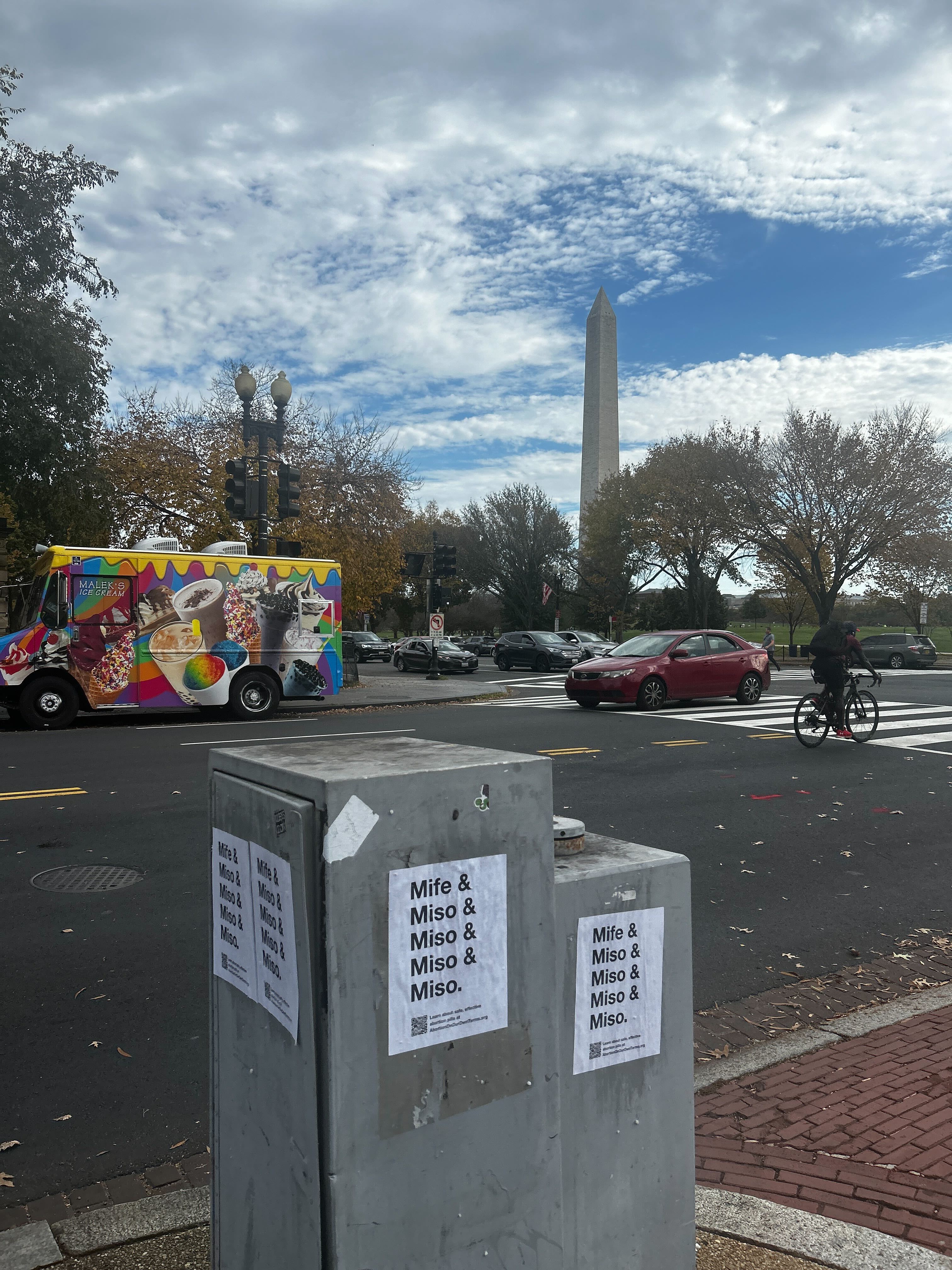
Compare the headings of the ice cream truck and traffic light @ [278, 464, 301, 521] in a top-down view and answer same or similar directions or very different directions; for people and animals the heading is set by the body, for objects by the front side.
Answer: very different directions

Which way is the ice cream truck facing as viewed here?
to the viewer's left

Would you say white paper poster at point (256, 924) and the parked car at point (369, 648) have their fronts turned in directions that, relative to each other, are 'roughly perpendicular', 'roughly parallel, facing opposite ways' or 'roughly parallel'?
roughly perpendicular

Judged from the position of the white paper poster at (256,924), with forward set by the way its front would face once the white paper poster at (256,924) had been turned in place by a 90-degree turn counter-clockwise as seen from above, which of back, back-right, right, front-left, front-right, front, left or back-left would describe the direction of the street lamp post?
back-left

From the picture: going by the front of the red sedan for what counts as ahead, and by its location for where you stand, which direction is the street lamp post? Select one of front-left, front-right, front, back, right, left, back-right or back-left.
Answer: front-right

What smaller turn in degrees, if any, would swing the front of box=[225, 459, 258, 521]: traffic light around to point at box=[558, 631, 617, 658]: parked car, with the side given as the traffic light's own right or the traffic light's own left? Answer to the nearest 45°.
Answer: approximately 180°

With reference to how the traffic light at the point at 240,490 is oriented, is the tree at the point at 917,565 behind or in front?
behind

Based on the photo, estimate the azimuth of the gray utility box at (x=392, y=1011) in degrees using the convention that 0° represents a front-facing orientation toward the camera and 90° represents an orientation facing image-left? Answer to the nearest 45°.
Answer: approximately 45°
